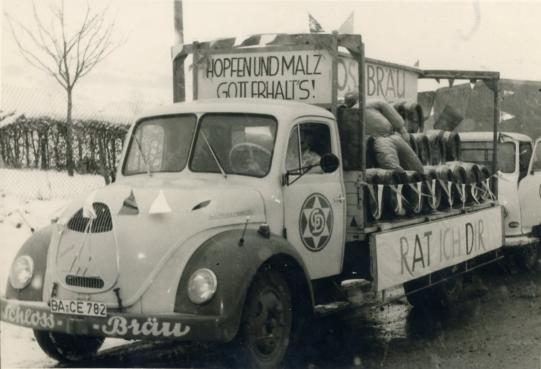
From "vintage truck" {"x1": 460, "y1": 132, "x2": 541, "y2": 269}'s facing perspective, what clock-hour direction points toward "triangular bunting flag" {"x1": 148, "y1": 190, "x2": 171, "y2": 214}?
The triangular bunting flag is roughly at 11 o'clock from the vintage truck.

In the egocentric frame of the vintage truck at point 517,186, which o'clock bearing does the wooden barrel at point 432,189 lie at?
The wooden barrel is roughly at 11 o'clock from the vintage truck.

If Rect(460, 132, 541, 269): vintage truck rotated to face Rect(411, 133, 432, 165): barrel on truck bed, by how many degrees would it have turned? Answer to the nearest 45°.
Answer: approximately 45° to its left

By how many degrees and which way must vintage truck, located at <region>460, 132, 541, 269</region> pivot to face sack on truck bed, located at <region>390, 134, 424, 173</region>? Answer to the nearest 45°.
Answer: approximately 45° to its left

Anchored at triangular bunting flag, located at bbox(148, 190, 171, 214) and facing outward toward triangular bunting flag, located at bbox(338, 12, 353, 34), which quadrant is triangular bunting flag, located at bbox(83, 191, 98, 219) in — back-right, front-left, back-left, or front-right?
back-left
